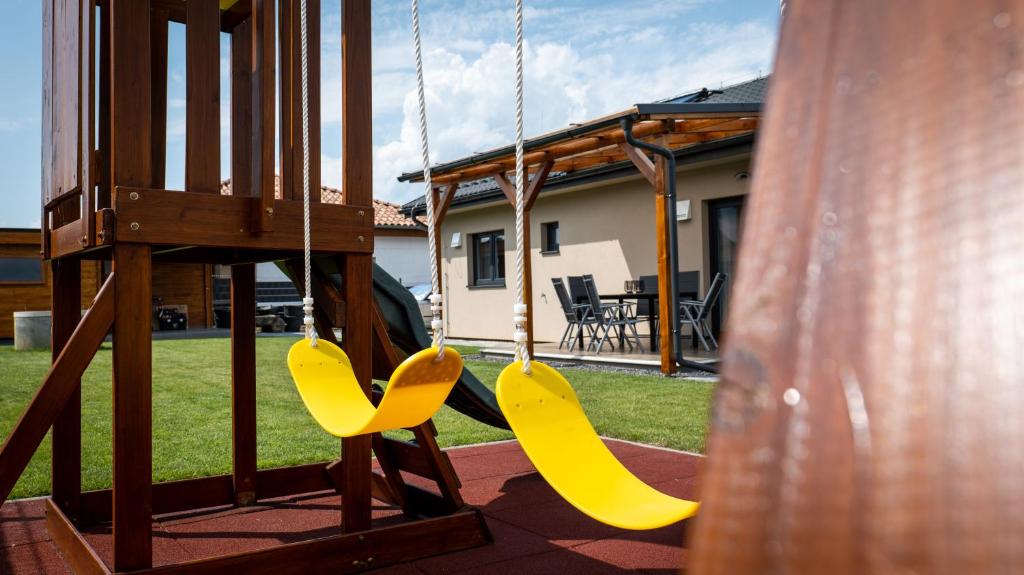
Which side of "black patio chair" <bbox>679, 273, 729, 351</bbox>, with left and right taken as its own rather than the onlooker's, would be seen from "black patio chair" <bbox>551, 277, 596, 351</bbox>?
front

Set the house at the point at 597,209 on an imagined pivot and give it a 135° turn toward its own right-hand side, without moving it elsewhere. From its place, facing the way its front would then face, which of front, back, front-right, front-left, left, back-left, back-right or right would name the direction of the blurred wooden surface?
back

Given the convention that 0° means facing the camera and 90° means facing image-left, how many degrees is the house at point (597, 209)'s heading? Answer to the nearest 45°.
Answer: approximately 45°

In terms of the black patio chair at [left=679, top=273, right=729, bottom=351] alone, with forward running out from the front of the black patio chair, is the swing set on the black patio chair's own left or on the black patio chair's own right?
on the black patio chair's own left

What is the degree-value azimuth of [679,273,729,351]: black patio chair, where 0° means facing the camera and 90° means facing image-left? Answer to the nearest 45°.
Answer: approximately 90°

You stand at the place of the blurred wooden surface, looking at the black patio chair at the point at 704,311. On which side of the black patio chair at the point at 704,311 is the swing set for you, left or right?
left

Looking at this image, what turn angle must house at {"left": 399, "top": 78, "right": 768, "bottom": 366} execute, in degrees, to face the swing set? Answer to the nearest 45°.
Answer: approximately 45° to its left

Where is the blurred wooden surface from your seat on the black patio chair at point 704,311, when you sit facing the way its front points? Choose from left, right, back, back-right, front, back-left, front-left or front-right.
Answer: left

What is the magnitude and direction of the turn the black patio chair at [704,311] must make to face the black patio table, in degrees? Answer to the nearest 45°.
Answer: approximately 45° to its right
